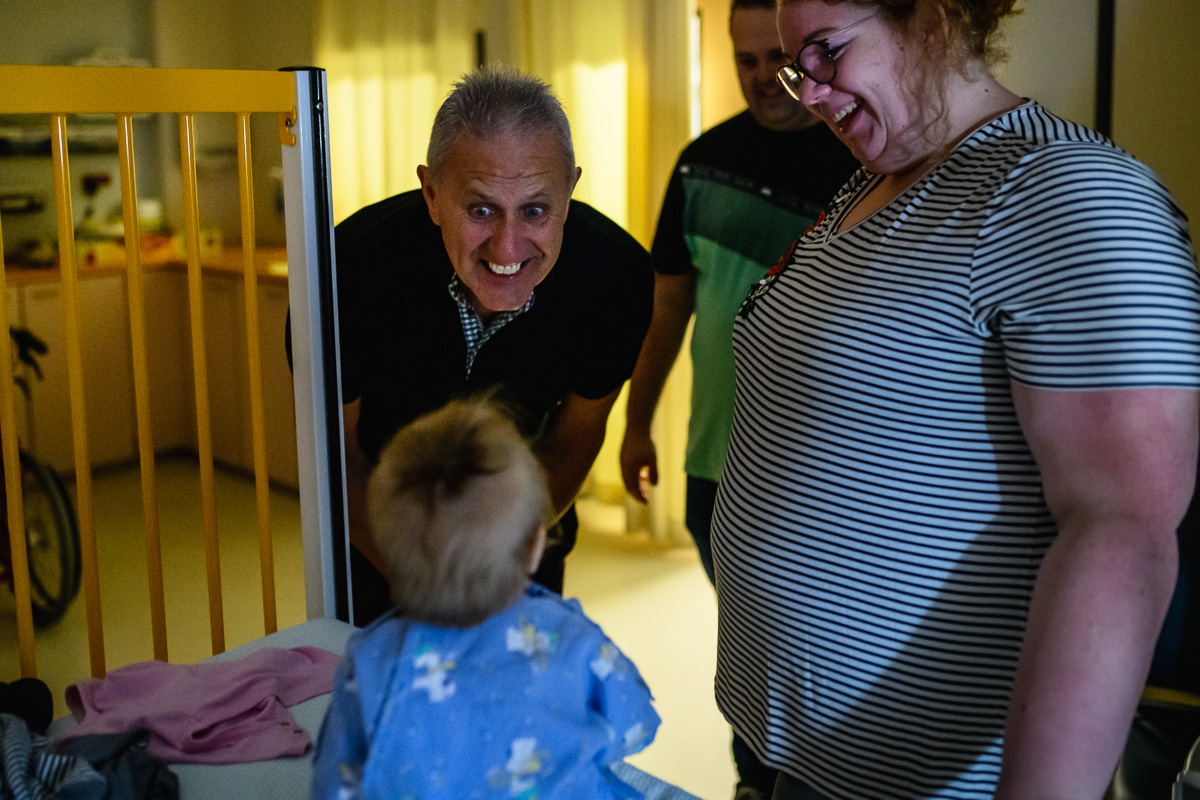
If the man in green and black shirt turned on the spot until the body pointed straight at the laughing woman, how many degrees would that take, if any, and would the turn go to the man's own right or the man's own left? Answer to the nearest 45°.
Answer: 0° — they already face them

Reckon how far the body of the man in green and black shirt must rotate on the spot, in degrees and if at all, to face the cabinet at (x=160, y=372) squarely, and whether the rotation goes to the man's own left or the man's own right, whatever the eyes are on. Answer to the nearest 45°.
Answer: approximately 135° to the man's own right

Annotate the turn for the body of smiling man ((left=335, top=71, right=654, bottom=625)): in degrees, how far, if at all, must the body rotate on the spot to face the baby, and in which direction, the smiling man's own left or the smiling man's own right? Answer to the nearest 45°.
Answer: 0° — they already face them

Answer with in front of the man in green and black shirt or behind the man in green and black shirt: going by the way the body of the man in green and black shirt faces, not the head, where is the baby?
in front

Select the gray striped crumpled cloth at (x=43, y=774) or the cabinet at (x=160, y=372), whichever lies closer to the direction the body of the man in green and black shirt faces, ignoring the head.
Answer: the gray striped crumpled cloth

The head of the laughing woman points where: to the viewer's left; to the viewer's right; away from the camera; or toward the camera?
to the viewer's left

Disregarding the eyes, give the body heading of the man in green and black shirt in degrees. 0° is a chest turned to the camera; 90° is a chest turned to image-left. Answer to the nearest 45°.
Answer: approximately 0°

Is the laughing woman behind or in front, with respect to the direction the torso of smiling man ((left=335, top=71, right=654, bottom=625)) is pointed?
in front

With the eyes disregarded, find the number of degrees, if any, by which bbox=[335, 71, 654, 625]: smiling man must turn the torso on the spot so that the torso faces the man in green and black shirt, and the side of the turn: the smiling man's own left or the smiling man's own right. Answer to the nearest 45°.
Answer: approximately 135° to the smiling man's own left
